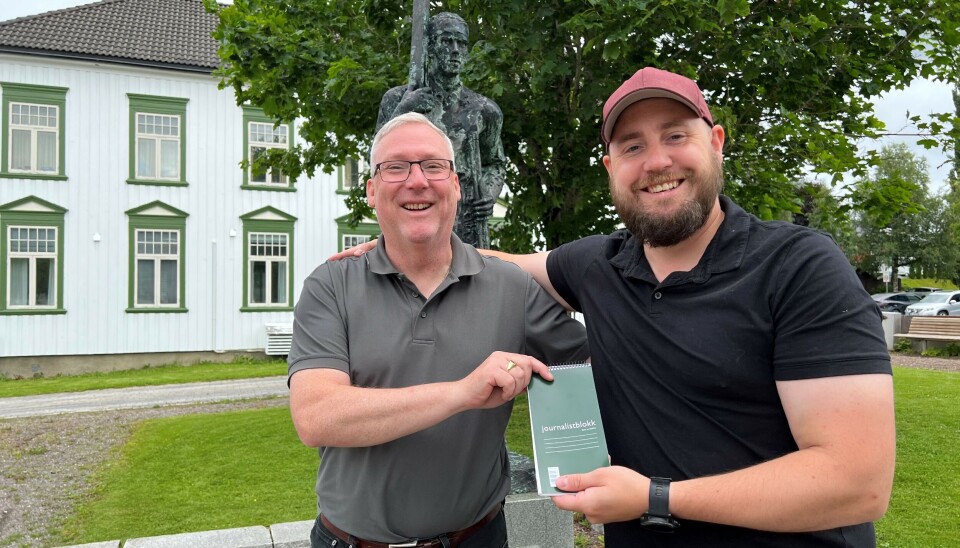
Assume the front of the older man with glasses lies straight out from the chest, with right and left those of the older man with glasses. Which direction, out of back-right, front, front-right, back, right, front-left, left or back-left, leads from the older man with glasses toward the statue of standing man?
back

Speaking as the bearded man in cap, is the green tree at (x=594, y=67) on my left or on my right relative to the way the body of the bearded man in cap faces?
on my right

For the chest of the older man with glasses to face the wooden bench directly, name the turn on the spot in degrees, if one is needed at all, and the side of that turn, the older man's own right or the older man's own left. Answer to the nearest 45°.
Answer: approximately 135° to the older man's own left

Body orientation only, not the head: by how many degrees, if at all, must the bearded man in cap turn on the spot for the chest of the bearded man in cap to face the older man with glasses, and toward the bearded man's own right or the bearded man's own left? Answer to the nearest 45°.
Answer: approximately 45° to the bearded man's own right

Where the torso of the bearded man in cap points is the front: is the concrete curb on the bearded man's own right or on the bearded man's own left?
on the bearded man's own right

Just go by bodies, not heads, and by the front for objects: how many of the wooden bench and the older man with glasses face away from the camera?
0

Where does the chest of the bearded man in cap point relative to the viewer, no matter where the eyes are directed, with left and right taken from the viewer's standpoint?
facing the viewer and to the left of the viewer

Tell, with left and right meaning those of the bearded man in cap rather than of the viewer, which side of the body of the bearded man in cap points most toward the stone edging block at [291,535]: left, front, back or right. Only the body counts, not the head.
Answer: right

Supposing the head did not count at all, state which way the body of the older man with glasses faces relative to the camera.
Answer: toward the camera
